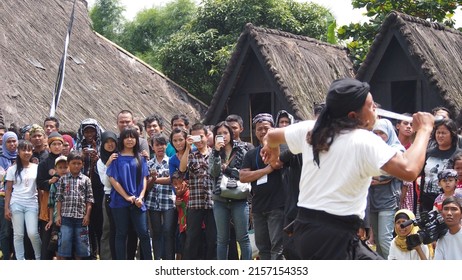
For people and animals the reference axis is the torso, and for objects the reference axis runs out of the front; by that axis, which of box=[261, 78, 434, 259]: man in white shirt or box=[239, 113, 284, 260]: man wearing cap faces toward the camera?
the man wearing cap

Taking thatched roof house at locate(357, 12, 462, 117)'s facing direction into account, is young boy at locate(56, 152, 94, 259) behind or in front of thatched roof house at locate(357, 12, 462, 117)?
in front

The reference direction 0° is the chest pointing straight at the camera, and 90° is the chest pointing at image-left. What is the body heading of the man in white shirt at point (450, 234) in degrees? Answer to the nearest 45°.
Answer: approximately 45°

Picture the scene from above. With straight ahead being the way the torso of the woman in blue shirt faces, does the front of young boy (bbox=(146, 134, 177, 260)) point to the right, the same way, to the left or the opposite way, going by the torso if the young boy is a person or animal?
the same way

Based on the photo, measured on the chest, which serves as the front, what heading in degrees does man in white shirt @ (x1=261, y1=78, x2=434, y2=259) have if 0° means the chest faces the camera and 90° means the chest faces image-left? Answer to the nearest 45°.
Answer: approximately 225°

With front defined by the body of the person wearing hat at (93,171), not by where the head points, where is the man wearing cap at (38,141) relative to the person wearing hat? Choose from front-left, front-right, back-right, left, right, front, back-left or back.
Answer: back-right

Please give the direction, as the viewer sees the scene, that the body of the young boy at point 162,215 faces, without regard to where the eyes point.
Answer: toward the camera

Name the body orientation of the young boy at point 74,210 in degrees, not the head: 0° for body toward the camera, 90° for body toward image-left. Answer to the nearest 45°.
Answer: approximately 0°

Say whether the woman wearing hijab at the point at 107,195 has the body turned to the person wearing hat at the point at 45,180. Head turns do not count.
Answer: no

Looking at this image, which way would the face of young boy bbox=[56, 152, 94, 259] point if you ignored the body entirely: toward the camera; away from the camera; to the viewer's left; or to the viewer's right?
toward the camera

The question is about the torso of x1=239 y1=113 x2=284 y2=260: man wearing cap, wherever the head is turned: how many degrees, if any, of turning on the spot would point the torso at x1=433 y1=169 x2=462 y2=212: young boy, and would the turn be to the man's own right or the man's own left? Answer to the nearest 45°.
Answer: approximately 90° to the man's own left

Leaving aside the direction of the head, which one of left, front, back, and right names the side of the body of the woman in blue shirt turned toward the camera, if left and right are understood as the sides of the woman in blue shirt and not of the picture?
front

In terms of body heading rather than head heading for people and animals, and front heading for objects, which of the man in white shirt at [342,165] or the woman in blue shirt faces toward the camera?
the woman in blue shirt
